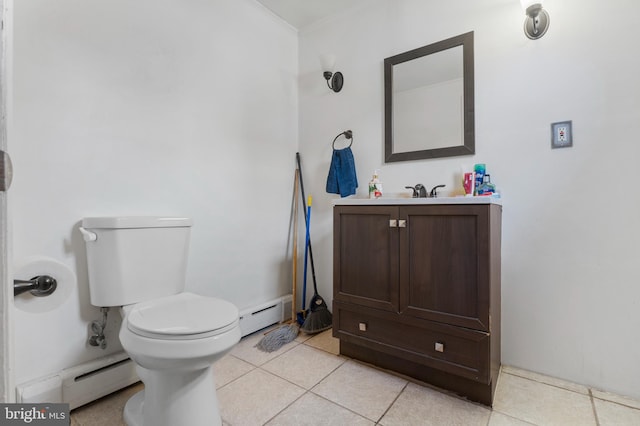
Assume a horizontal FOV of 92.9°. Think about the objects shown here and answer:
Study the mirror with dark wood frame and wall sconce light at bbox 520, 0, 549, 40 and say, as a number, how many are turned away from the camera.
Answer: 0

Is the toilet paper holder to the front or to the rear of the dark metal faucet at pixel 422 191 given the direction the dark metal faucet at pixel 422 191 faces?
to the front

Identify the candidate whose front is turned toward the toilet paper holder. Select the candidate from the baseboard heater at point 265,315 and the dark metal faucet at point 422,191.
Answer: the dark metal faucet

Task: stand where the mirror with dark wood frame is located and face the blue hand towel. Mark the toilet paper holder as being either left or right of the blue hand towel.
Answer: left

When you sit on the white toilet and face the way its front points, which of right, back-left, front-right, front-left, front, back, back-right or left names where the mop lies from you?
left

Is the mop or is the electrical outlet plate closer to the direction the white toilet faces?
the electrical outlet plate

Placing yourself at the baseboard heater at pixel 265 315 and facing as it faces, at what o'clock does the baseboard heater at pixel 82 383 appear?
the baseboard heater at pixel 82 383 is roughly at 3 o'clock from the baseboard heater at pixel 265 315.

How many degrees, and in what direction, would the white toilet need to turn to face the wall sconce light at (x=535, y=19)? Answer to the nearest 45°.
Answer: approximately 45° to its left

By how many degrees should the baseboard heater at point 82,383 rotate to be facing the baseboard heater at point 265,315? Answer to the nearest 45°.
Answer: approximately 45° to its left

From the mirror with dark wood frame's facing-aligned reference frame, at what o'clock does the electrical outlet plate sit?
The electrical outlet plate is roughly at 8 o'clock from the mirror with dark wood frame.

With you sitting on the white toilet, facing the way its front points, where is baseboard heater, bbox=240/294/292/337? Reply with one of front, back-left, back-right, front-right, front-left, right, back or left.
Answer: left

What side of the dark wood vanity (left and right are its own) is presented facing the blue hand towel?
right

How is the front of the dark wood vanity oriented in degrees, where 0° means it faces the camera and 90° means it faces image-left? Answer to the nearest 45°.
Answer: approximately 45°
